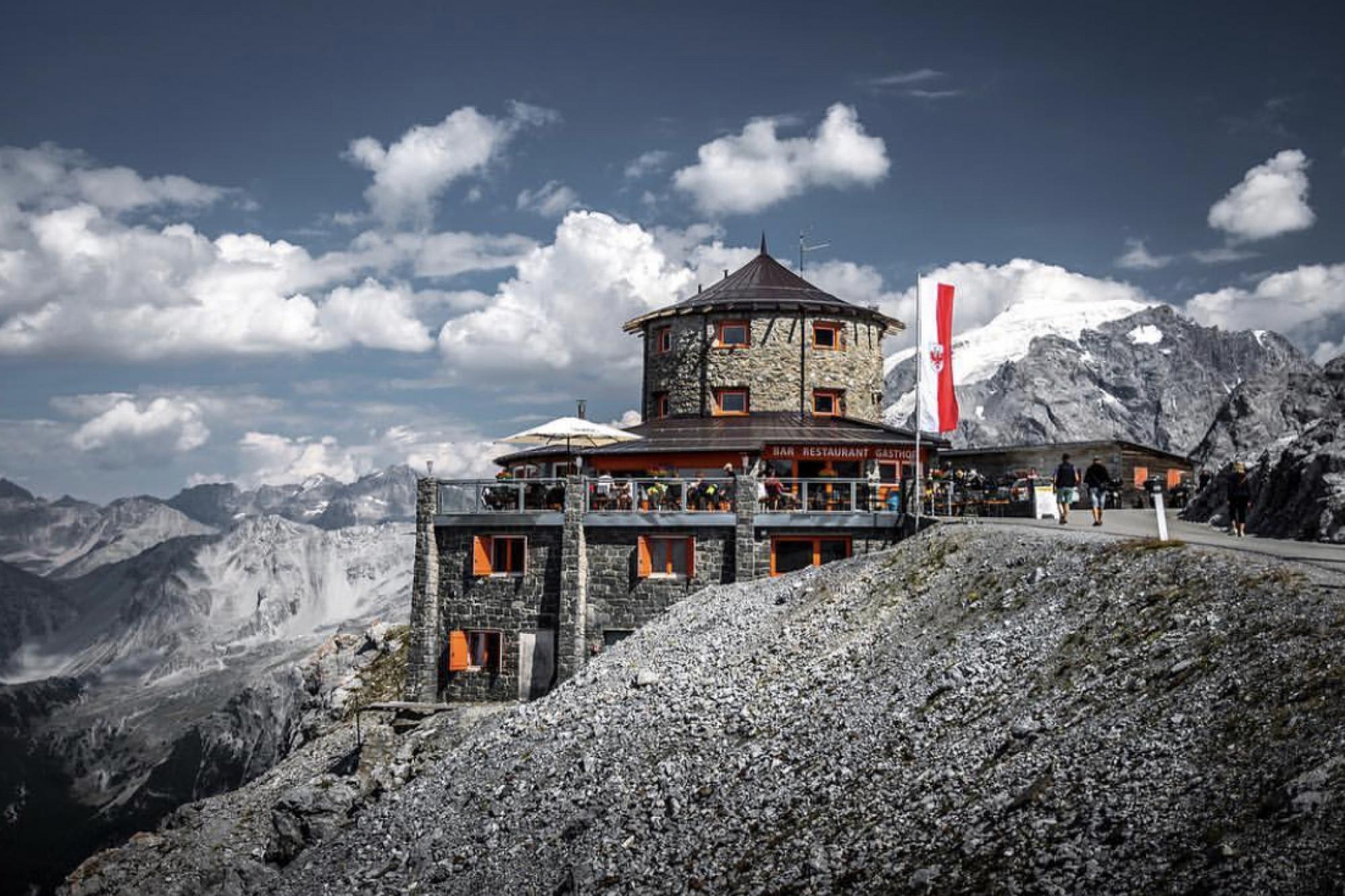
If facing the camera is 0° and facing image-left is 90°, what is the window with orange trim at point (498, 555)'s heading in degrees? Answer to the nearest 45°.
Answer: approximately 0°

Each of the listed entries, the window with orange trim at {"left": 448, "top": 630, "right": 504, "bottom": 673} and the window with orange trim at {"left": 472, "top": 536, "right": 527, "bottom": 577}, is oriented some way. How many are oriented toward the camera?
2

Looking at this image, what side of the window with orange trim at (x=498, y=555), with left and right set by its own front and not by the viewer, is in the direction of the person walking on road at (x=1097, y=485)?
left

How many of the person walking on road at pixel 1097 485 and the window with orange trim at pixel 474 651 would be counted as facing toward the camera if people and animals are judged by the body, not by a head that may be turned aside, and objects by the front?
1

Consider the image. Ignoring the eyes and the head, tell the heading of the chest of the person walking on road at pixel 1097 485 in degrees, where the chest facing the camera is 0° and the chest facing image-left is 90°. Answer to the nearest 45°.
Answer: approximately 180°
